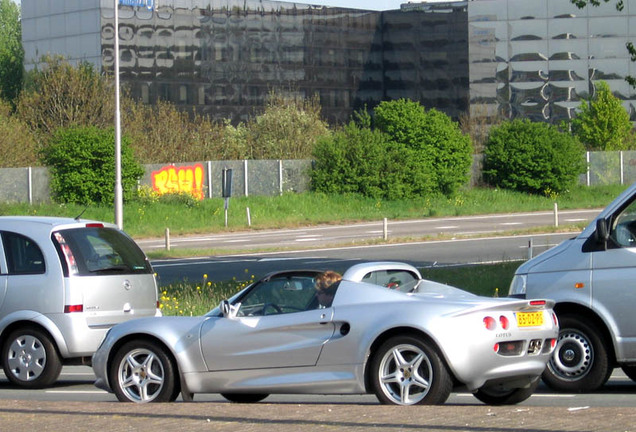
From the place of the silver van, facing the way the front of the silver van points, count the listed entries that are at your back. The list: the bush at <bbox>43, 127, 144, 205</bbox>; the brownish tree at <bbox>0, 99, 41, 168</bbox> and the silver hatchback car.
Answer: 0

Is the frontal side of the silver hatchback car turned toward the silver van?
no

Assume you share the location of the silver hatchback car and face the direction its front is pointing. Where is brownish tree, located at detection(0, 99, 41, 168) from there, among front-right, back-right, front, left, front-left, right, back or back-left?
front-right

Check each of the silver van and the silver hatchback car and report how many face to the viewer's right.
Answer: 0

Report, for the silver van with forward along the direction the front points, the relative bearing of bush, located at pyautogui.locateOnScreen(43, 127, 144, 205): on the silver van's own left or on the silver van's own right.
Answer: on the silver van's own right

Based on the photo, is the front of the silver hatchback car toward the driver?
no

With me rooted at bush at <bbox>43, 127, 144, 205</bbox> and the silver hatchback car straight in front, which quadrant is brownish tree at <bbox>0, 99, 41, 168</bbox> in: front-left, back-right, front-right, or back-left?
back-right

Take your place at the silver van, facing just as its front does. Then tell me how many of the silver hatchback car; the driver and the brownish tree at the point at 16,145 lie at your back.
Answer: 0

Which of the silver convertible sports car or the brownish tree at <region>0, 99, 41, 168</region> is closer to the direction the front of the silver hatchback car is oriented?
the brownish tree

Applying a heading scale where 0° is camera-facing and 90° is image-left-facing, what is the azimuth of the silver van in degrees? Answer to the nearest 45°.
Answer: approximately 90°

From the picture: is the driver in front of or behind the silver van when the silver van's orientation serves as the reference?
in front

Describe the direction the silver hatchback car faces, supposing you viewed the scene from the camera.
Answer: facing away from the viewer and to the left of the viewer

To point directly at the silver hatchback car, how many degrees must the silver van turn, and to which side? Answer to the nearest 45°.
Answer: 0° — it already faces it

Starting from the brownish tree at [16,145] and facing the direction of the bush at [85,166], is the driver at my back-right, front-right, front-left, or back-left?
front-right
